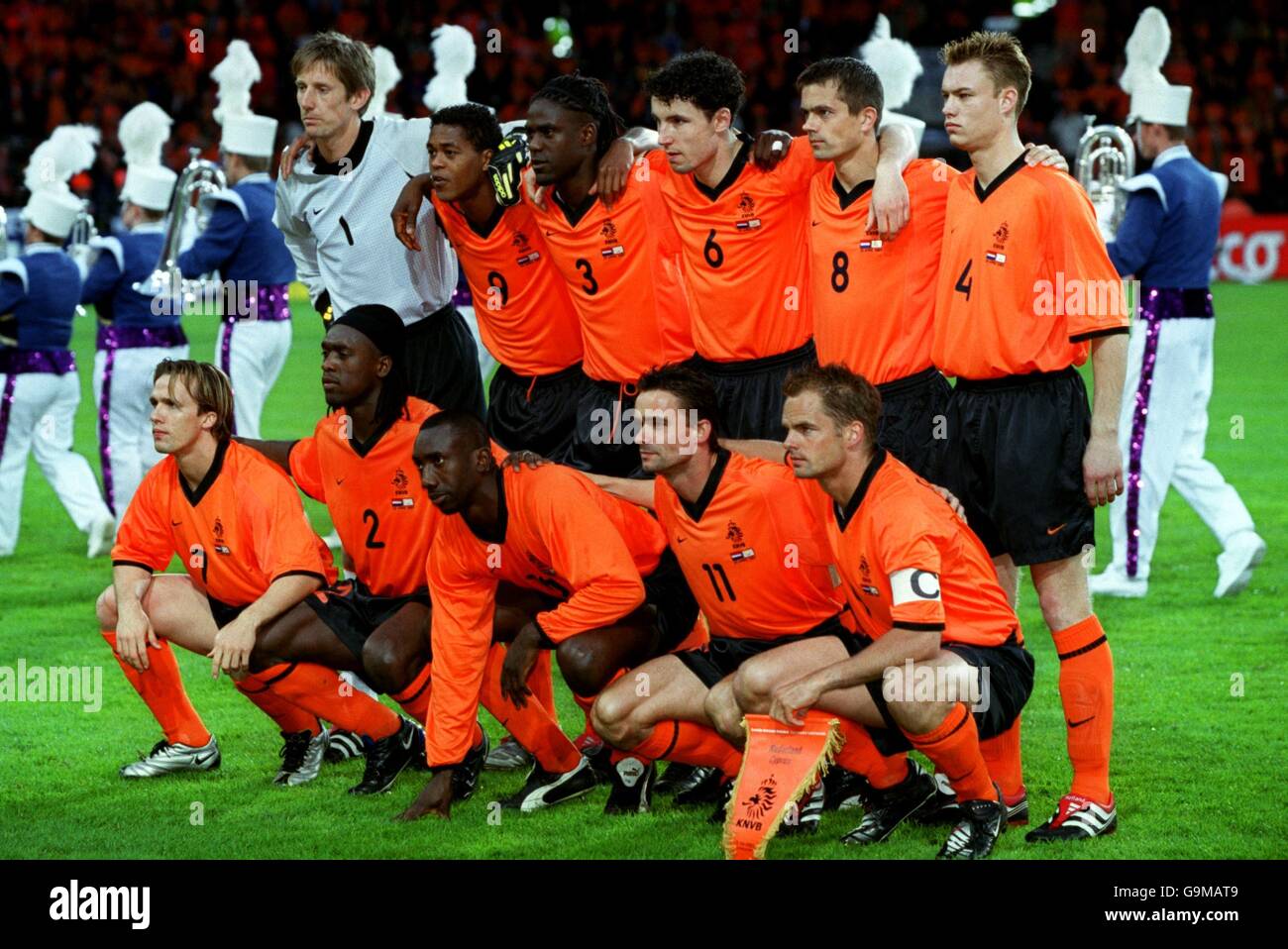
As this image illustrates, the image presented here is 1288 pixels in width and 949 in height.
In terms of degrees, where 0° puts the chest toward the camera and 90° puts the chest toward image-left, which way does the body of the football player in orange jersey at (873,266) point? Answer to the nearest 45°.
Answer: approximately 45°

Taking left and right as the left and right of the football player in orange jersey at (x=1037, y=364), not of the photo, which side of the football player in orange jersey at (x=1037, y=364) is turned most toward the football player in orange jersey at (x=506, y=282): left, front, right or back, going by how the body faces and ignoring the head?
right

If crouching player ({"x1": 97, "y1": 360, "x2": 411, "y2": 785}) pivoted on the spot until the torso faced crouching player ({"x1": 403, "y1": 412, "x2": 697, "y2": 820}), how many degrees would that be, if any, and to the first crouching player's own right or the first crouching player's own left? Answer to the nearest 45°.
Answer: approximately 90° to the first crouching player's own left

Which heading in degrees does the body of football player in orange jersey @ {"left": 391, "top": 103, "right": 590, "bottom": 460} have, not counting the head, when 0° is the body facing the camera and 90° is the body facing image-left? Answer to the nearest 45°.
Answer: approximately 45°

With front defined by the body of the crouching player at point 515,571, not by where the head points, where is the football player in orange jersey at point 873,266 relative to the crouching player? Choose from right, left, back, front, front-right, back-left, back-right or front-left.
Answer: back-left

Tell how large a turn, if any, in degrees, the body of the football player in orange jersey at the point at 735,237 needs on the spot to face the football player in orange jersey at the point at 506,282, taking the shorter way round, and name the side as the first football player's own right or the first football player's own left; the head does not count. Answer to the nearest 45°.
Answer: approximately 90° to the first football player's own right
